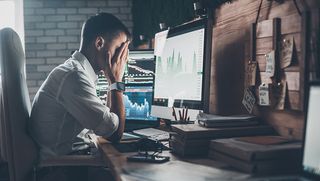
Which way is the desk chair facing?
to the viewer's right

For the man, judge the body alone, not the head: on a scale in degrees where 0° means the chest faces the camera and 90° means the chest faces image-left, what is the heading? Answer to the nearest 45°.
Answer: approximately 270°

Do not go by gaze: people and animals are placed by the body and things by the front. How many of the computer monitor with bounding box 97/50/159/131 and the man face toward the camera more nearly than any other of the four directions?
1
